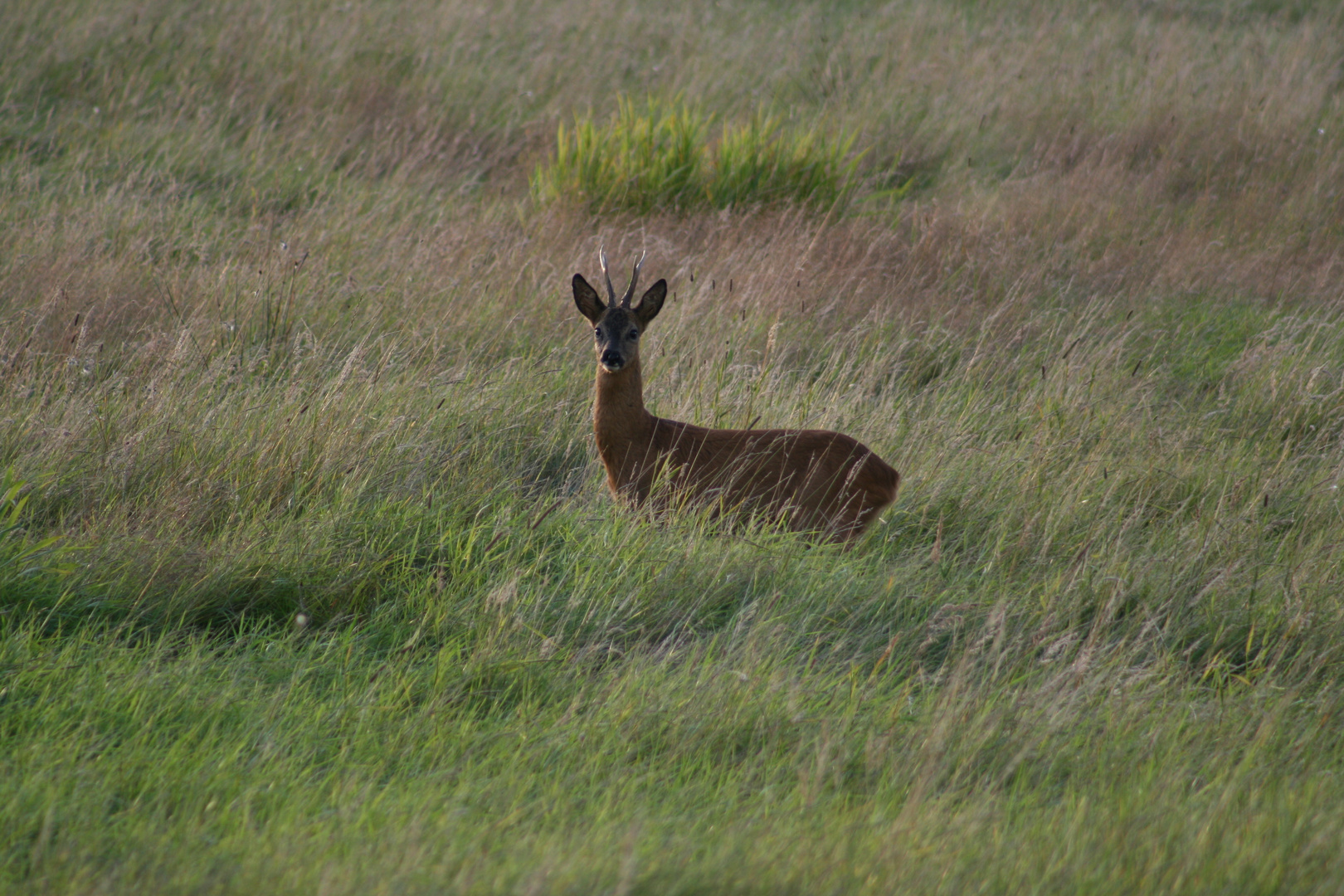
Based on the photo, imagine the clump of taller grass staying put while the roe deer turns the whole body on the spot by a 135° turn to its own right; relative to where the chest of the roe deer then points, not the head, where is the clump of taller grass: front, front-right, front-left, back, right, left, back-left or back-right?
front-left

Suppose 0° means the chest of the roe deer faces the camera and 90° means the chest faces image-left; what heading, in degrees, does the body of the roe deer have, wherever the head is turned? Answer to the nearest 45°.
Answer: approximately 90°
